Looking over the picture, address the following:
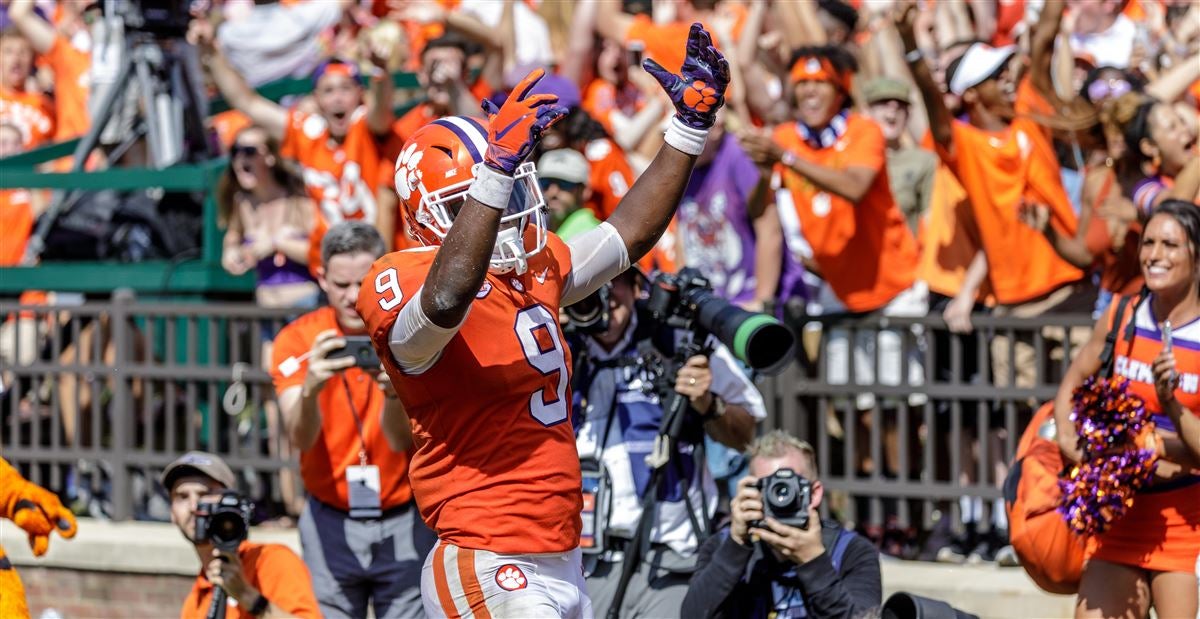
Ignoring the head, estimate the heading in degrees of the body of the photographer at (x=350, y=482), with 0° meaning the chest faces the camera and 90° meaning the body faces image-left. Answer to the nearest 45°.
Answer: approximately 315°

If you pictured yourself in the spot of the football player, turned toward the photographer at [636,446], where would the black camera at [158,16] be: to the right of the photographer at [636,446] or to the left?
left

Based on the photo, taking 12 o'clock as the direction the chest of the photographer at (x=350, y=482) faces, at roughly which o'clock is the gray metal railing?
The gray metal railing is roughly at 7 o'clock from the photographer.

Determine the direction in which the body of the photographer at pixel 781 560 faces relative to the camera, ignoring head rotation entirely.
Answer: toward the camera

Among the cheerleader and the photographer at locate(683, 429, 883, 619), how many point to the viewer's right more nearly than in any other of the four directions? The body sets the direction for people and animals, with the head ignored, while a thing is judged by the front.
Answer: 0

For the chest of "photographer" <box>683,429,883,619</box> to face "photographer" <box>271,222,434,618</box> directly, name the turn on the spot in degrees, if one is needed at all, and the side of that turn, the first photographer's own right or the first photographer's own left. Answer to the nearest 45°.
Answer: approximately 90° to the first photographer's own right

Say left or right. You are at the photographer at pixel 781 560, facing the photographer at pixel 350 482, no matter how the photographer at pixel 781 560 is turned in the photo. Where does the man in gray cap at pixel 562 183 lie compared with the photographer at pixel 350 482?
right

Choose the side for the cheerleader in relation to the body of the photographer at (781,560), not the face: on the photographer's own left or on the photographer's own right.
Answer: on the photographer's own left

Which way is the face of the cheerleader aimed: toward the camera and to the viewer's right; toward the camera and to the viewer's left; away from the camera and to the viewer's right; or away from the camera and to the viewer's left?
toward the camera and to the viewer's left
